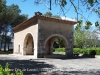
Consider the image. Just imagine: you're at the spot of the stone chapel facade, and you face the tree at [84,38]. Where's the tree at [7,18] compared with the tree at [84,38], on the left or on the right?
left

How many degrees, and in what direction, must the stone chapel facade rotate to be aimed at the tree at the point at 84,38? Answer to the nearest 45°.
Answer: approximately 90° to its left

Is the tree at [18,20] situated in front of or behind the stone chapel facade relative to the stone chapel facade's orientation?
behind

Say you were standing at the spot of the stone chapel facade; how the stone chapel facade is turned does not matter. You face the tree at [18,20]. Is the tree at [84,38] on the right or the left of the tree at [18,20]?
right

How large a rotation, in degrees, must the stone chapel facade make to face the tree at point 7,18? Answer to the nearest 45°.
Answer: approximately 180°
